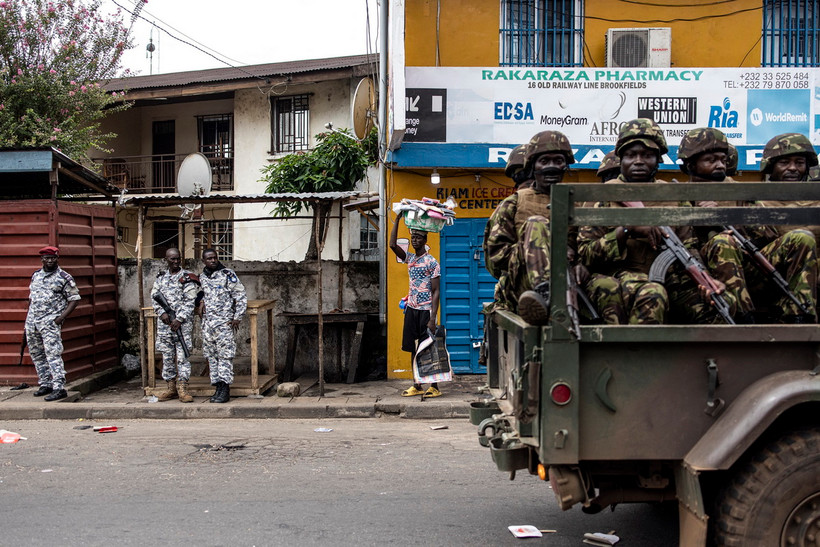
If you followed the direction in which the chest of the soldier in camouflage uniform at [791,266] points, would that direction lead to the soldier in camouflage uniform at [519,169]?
no

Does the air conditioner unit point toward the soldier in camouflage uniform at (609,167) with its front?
yes

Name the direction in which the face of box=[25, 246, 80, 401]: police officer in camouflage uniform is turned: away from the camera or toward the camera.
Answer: toward the camera

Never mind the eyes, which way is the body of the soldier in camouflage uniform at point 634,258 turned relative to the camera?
toward the camera

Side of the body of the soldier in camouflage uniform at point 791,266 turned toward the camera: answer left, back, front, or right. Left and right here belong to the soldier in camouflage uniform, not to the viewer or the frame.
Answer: front

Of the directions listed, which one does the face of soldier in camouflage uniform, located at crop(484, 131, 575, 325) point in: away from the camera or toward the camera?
toward the camera

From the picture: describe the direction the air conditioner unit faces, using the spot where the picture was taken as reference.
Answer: facing the viewer

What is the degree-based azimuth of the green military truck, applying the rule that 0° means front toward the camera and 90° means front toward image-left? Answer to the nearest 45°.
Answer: approximately 270°

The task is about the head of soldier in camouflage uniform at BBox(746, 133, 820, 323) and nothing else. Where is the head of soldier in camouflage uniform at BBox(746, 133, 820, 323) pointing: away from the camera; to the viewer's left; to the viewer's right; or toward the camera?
toward the camera

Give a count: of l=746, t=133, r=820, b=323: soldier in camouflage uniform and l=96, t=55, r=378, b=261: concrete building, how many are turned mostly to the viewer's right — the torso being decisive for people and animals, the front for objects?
0
